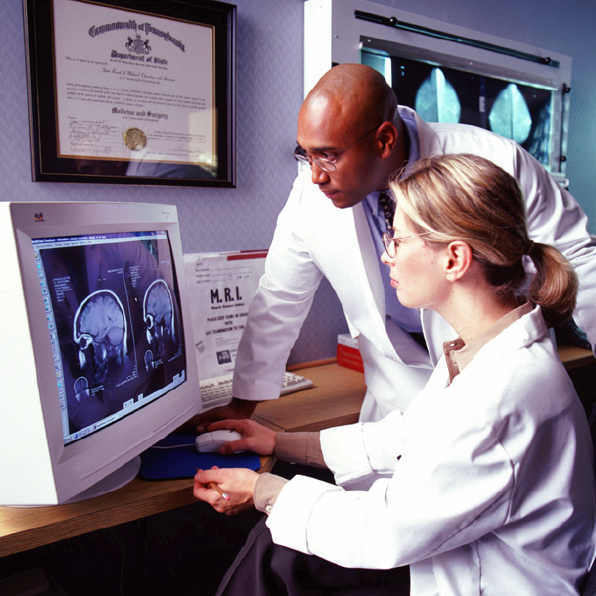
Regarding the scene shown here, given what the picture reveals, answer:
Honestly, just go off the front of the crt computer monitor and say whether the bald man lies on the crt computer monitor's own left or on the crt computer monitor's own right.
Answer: on the crt computer monitor's own left

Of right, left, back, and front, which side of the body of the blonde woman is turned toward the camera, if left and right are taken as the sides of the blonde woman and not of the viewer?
left

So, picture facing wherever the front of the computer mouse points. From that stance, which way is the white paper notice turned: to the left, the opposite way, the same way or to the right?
to the left

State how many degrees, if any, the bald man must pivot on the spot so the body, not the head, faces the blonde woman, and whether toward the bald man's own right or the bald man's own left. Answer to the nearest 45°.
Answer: approximately 45° to the bald man's own left

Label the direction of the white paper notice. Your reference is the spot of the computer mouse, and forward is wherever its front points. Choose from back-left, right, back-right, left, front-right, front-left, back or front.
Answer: right

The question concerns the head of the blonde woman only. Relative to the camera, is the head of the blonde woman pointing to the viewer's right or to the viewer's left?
to the viewer's left

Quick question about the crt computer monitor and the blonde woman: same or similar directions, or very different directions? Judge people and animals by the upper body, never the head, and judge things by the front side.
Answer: very different directions

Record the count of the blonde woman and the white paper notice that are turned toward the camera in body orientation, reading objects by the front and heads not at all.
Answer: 1

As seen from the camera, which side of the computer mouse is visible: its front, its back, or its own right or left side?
left

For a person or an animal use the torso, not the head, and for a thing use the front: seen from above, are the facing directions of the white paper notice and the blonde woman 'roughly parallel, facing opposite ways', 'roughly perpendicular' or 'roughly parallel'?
roughly perpendicular

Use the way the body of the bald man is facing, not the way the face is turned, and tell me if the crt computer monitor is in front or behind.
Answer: in front
